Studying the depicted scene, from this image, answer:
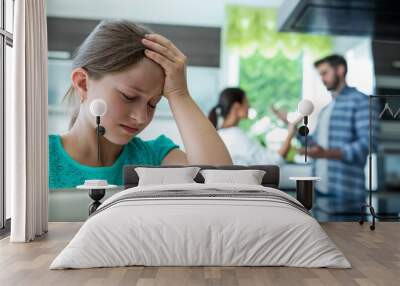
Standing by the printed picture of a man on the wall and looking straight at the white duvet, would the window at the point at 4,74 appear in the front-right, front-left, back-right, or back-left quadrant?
front-right
